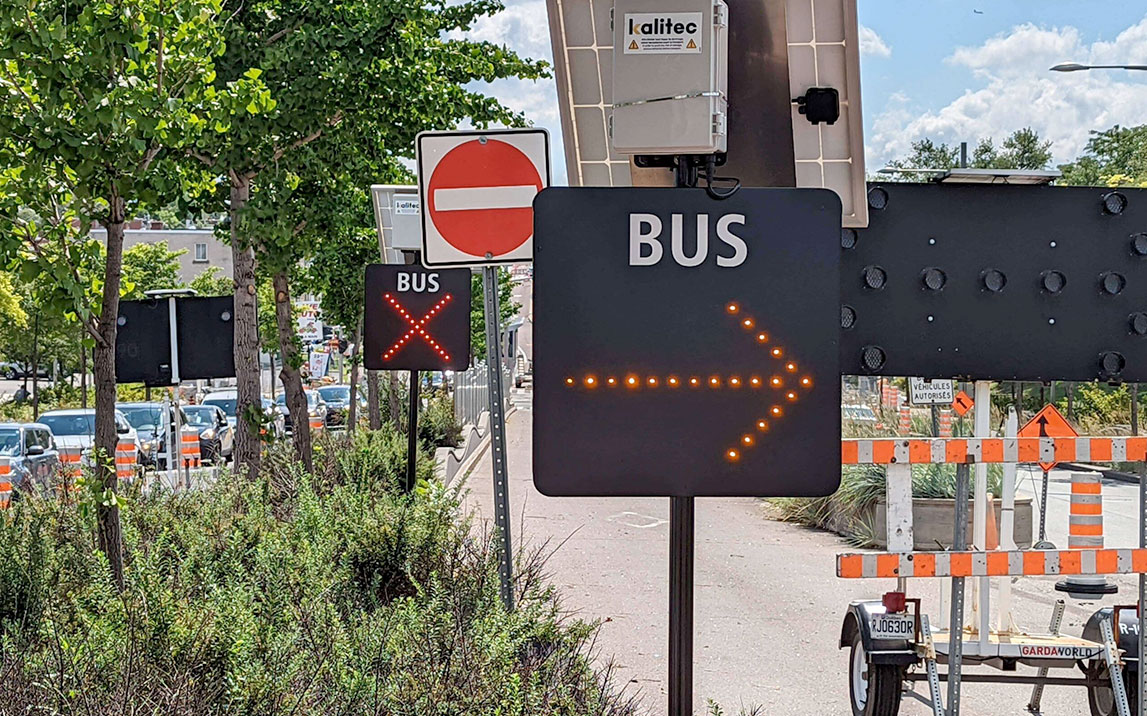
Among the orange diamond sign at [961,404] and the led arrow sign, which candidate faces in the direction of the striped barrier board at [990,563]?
the orange diamond sign

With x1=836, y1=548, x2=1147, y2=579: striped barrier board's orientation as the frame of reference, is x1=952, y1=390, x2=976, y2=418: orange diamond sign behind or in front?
behind

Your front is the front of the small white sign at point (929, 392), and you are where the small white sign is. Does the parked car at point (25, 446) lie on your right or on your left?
on your right

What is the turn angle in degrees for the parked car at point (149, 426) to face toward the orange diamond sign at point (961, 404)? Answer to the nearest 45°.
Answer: approximately 90° to its left

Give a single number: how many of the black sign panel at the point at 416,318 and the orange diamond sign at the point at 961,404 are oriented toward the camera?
2

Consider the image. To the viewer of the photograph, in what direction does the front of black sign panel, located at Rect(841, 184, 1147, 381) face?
facing the viewer

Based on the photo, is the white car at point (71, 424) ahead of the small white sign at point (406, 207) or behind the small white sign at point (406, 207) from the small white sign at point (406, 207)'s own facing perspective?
behind

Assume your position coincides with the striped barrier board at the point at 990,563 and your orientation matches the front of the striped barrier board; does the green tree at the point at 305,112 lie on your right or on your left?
on your right

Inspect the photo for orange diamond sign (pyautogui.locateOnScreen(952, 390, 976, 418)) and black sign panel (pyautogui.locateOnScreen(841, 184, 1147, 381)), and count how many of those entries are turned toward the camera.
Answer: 2

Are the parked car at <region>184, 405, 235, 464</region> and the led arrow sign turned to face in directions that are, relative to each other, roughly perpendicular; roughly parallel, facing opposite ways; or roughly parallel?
roughly parallel

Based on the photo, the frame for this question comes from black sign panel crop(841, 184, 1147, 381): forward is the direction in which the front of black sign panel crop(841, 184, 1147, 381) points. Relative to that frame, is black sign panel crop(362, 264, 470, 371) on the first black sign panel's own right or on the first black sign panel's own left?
on the first black sign panel's own right

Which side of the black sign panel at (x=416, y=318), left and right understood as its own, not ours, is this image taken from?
front

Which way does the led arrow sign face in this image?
toward the camera

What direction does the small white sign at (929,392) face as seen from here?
toward the camera

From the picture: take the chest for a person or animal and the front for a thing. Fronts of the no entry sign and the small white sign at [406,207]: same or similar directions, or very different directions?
same or similar directions

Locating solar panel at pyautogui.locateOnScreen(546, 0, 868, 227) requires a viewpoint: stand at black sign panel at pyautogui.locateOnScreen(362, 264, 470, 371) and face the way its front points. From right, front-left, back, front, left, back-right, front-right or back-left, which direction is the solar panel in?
front
